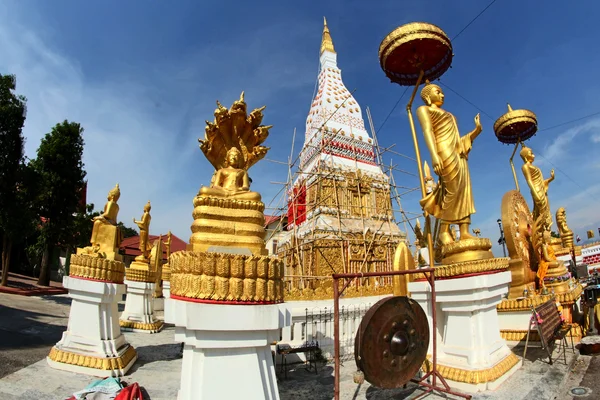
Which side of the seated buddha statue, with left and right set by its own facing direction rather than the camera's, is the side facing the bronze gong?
left

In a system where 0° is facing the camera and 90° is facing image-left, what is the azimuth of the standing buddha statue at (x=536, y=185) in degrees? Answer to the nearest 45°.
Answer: approximately 315°

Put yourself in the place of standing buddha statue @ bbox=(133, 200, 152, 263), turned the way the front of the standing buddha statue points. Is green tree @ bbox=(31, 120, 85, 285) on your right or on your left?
on your right

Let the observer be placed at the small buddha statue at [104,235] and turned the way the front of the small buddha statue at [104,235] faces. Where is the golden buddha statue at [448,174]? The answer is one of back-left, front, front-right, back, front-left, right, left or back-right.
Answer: back-left
